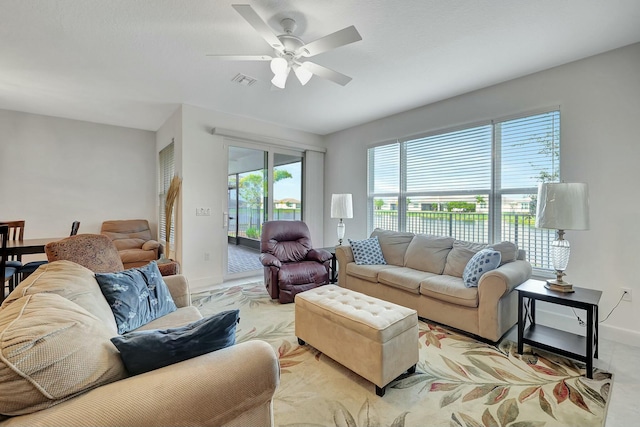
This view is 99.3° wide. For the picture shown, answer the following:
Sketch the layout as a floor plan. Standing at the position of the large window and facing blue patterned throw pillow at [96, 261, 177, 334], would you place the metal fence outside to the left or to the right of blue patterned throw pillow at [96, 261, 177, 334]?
right

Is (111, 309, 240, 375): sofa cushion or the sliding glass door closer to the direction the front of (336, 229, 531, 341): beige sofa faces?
the sofa cushion

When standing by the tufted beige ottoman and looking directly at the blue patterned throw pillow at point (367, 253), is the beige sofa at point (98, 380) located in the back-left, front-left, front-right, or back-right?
back-left

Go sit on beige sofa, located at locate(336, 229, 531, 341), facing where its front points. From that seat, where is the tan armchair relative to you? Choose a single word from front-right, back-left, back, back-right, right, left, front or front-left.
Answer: front-right

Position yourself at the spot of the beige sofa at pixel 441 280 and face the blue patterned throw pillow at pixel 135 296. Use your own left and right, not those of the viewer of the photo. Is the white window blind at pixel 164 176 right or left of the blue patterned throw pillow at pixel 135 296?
right

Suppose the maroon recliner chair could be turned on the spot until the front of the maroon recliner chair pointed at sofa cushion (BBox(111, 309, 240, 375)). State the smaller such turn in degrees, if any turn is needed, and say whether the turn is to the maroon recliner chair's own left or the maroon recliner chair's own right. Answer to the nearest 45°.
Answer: approximately 45° to the maroon recliner chair's own right

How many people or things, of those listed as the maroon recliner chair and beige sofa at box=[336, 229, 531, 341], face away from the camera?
0

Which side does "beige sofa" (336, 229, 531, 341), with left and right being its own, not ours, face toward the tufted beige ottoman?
front

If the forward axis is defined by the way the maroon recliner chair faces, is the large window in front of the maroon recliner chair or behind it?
in front

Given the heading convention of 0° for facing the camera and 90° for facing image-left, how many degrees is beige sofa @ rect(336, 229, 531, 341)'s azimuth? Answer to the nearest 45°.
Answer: approximately 45°

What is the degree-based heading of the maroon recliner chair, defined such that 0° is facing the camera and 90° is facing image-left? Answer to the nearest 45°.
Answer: approximately 315°

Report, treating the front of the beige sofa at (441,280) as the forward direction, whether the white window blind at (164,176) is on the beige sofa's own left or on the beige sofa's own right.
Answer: on the beige sofa's own right
